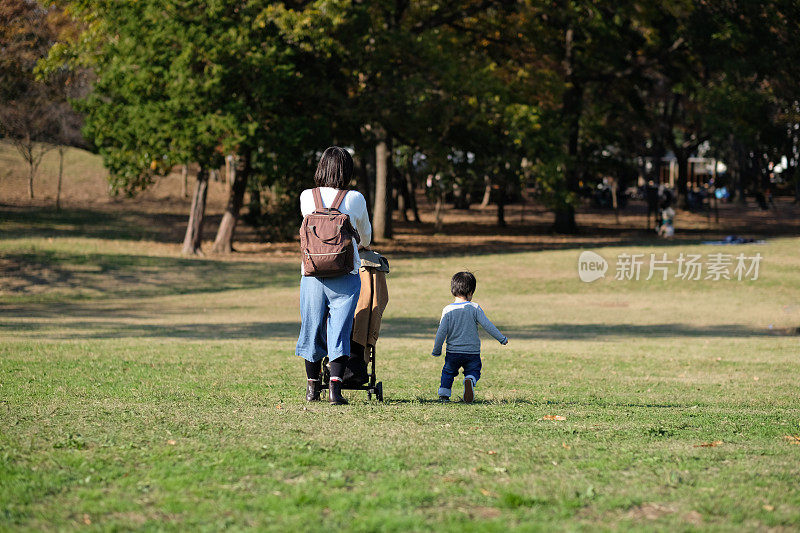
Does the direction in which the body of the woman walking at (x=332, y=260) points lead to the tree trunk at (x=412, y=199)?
yes

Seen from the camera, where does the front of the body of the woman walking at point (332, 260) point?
away from the camera

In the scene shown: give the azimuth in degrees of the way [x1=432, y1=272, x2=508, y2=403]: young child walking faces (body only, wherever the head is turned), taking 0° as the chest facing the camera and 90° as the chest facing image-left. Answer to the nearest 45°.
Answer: approximately 180°

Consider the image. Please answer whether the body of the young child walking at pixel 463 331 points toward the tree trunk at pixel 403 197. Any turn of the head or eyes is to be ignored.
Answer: yes

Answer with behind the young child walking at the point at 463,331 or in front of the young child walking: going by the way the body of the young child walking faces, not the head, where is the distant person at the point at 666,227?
in front

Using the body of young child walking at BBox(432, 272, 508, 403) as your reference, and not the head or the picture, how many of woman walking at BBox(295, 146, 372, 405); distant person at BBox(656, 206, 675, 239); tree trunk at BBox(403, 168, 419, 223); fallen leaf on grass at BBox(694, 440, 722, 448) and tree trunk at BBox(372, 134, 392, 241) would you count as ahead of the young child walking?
3

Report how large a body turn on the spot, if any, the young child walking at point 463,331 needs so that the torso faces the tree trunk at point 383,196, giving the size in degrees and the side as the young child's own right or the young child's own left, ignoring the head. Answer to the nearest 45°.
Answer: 0° — they already face it

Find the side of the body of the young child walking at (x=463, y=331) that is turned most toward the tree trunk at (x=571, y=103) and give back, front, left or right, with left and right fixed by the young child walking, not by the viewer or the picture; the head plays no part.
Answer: front

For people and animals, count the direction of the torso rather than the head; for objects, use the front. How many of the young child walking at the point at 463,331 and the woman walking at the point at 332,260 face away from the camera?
2

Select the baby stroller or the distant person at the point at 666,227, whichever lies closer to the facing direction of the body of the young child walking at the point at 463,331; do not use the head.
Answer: the distant person

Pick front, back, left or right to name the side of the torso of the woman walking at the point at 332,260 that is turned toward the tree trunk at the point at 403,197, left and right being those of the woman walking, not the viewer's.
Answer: front

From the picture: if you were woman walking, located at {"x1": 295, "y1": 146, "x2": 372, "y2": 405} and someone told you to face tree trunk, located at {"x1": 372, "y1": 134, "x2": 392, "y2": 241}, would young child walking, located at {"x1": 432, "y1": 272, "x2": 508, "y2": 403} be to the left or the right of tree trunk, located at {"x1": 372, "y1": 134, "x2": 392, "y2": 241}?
right

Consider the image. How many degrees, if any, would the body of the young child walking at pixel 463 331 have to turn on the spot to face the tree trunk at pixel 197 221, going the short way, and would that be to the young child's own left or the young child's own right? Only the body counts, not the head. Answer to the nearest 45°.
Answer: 0° — they already face it

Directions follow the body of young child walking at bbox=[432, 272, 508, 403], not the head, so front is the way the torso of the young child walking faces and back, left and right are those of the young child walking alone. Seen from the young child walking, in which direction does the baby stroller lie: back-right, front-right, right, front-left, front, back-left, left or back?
back-left

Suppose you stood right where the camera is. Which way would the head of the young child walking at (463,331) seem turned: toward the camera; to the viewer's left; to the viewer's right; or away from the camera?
away from the camera

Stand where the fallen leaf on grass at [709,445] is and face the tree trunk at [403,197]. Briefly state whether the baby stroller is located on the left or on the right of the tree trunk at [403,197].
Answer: left
